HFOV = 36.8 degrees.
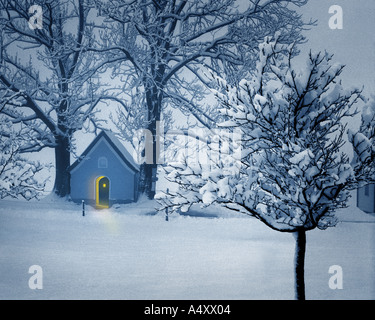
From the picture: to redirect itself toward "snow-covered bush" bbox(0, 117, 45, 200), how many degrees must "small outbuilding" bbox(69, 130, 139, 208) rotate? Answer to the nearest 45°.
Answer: approximately 45° to its right

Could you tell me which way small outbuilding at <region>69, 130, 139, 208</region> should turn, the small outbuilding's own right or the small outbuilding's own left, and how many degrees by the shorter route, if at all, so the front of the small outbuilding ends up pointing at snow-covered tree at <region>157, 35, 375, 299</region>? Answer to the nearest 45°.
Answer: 0° — it already faces it

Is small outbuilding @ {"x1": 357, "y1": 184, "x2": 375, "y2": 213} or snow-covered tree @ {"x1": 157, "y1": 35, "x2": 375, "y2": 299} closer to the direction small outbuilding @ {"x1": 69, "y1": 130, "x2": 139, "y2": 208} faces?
the snow-covered tree

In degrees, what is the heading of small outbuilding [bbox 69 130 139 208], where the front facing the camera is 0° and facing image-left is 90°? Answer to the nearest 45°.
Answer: approximately 0°

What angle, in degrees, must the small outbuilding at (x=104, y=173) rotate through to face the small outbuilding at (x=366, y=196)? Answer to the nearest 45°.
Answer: approximately 90° to its left
